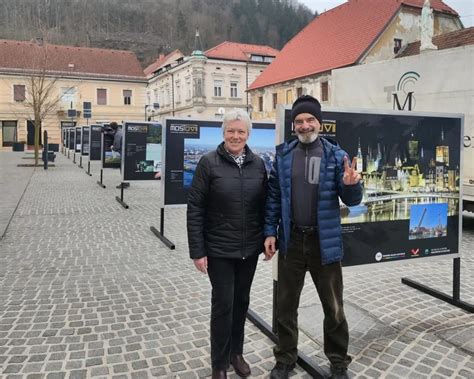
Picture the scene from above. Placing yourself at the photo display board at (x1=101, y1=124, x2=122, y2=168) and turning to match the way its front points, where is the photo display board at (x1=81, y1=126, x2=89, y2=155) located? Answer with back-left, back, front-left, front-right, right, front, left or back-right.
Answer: back

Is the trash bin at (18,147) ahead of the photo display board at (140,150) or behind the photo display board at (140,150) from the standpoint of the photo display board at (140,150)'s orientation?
behind

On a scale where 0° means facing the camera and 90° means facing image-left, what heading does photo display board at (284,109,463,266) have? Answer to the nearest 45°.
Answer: approximately 315°

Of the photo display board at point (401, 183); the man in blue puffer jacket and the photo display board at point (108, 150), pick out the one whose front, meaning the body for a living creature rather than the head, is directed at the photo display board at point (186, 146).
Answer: the photo display board at point (108, 150)

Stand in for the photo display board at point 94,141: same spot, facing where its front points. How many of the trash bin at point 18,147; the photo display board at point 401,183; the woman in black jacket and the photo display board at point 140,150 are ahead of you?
3

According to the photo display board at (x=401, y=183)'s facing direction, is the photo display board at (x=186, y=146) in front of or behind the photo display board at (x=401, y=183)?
behind
